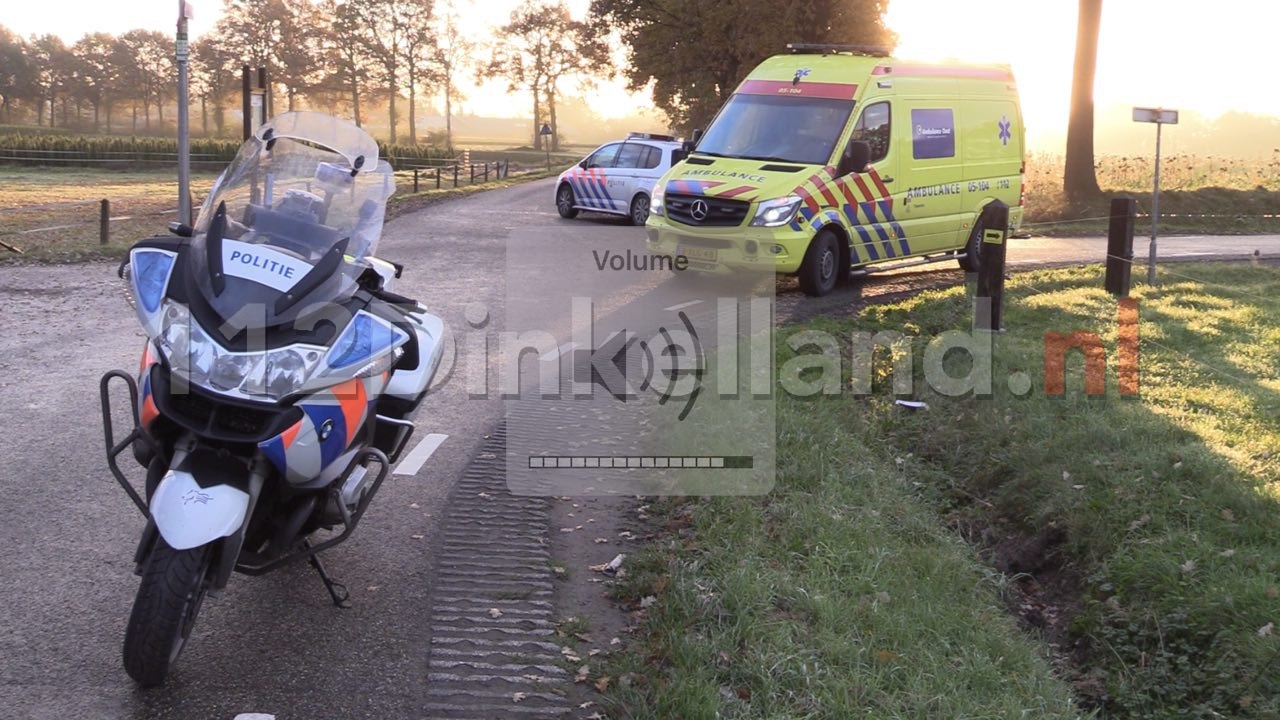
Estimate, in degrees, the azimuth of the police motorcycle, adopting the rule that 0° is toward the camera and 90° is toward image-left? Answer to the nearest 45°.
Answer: approximately 45°

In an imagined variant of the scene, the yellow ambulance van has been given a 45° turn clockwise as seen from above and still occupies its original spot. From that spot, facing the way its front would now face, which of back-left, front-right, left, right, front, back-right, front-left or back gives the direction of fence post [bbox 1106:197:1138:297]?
back

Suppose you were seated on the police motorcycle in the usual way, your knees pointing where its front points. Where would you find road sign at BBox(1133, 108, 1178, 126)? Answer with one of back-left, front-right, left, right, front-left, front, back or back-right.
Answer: back

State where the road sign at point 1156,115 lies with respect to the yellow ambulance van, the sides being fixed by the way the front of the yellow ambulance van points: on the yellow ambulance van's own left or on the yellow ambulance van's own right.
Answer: on the yellow ambulance van's own left

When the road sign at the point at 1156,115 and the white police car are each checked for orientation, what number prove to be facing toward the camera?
1

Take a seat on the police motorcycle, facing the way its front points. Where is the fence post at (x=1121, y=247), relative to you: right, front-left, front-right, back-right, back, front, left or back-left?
back

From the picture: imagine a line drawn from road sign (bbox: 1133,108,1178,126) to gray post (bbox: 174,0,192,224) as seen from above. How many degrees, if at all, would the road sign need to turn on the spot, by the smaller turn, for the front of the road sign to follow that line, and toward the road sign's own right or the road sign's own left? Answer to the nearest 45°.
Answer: approximately 90° to the road sign's own right

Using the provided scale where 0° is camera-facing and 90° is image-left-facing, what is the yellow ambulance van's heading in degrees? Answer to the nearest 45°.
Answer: approximately 45°

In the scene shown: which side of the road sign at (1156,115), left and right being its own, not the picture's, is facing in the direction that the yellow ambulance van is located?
right
